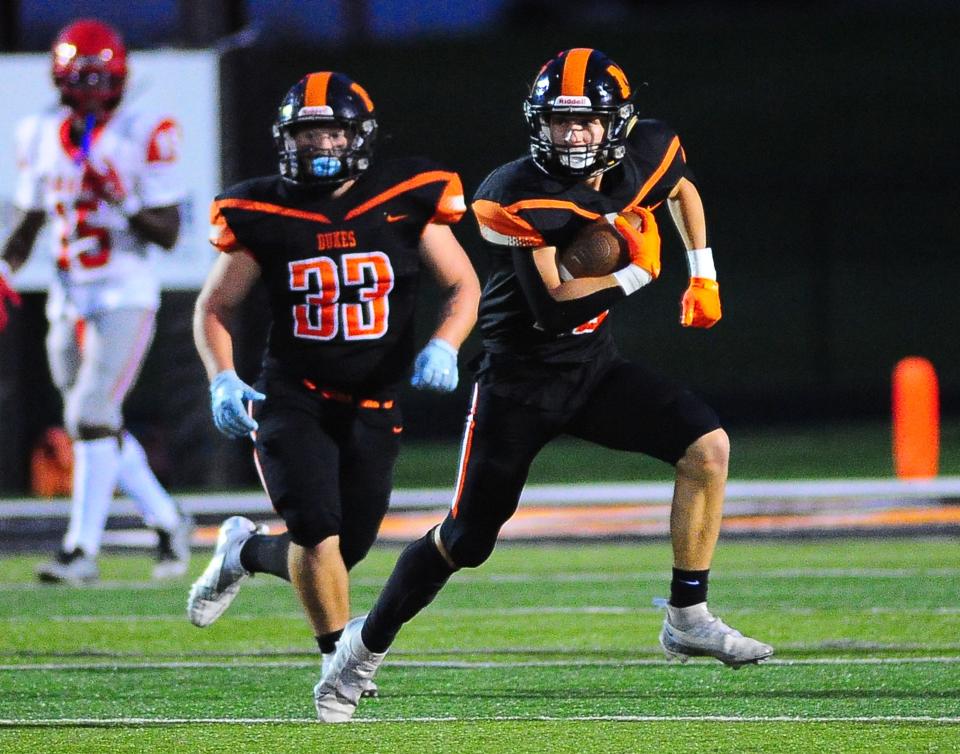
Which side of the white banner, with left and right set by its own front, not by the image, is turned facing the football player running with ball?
front

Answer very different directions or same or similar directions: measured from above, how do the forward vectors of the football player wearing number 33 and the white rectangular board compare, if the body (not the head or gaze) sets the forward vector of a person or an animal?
same or similar directions

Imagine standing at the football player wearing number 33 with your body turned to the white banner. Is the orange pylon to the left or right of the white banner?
right

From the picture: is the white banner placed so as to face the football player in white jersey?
yes

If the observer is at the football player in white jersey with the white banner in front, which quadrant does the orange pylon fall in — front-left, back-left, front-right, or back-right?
front-right

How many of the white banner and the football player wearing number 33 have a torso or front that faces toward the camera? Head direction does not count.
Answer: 2

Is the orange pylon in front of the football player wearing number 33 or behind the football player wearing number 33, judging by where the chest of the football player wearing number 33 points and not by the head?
behind

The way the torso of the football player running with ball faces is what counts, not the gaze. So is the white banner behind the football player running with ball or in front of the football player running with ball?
behind

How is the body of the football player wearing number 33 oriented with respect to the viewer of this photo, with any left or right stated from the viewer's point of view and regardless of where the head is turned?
facing the viewer

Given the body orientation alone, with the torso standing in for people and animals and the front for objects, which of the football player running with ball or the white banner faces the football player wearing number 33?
the white banner

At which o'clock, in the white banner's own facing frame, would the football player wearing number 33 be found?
The football player wearing number 33 is roughly at 12 o'clock from the white banner.

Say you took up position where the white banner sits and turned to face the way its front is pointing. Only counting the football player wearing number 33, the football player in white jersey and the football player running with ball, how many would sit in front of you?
3

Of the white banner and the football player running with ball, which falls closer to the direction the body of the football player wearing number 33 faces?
the football player running with ball

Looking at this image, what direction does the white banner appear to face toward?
toward the camera
